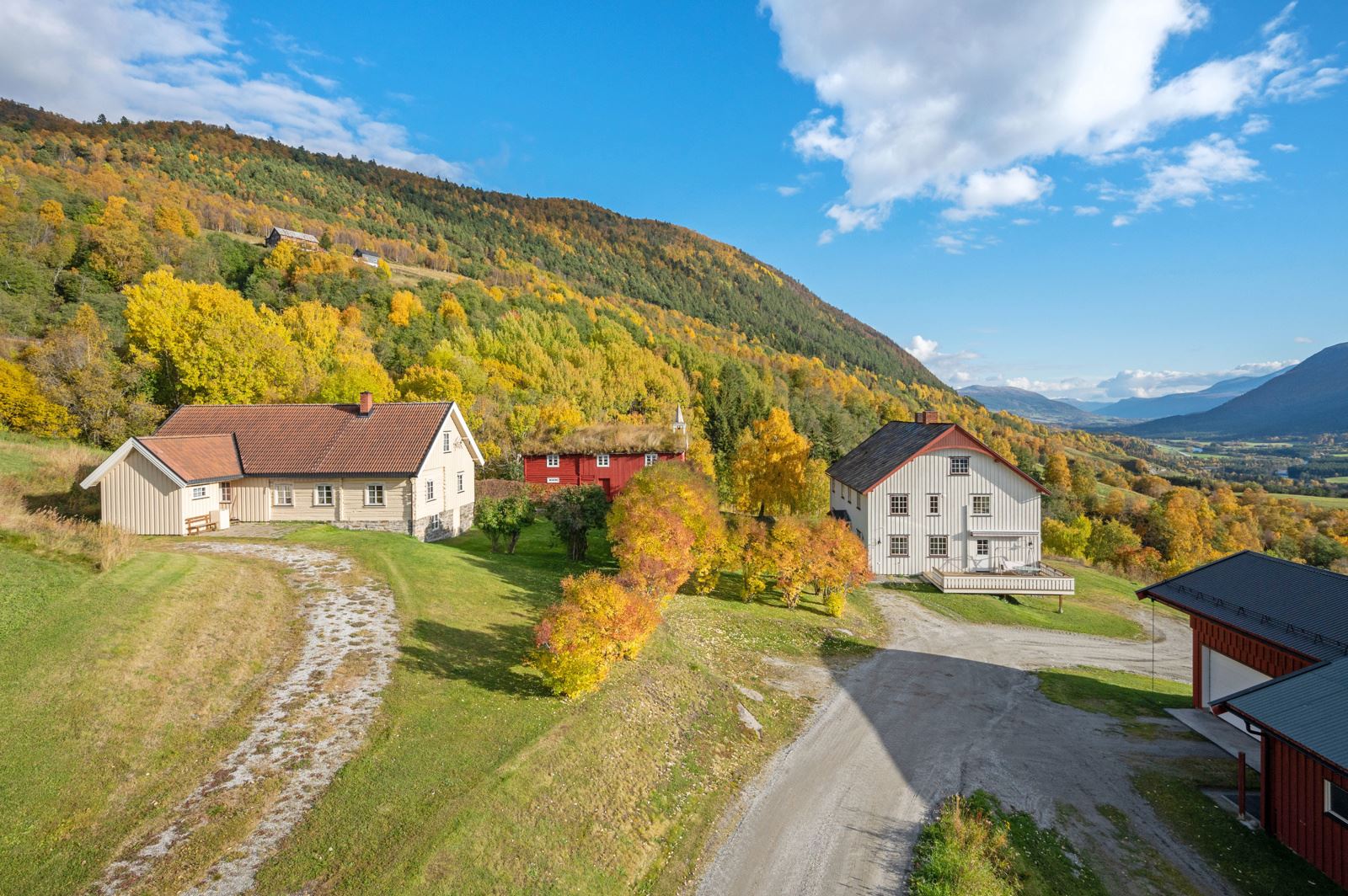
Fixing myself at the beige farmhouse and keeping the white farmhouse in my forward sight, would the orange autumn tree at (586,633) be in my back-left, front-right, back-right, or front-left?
front-right

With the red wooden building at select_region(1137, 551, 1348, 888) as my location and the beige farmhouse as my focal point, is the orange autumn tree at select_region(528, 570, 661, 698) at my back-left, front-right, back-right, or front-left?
front-left

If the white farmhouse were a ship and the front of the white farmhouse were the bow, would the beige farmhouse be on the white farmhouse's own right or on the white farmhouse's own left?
on the white farmhouse's own right

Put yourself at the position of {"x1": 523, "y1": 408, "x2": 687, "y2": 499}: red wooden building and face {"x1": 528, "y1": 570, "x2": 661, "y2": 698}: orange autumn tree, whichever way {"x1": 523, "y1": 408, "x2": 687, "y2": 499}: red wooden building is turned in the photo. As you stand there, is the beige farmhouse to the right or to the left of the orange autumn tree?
right

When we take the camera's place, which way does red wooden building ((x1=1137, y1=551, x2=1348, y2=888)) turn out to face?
facing the viewer and to the left of the viewer

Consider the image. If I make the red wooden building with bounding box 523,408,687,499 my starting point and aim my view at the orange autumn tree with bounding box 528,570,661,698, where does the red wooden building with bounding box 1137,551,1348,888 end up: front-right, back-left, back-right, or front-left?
front-left

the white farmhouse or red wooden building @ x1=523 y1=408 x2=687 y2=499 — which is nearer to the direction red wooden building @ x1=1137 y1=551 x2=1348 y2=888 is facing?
the red wooden building

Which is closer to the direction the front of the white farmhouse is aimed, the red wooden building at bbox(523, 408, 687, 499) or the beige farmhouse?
the beige farmhouse

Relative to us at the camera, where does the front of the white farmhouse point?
facing the viewer

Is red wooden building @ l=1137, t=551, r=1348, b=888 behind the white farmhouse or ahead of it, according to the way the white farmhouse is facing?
ahead

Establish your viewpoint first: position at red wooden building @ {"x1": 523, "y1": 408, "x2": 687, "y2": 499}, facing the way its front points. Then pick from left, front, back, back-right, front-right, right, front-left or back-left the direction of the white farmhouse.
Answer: front-left

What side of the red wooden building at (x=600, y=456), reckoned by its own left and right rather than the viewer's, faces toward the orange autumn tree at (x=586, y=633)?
front

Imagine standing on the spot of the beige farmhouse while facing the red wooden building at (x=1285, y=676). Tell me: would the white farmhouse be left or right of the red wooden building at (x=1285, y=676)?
left

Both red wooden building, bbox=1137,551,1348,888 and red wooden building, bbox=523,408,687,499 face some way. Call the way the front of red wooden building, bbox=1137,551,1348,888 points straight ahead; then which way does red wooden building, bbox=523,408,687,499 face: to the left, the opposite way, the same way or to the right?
to the left

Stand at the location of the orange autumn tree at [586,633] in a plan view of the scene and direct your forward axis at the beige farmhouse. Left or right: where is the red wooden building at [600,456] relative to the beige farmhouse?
right

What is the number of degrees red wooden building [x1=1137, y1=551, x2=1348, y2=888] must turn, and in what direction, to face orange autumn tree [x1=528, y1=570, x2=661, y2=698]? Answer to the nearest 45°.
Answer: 0° — it already faces it
